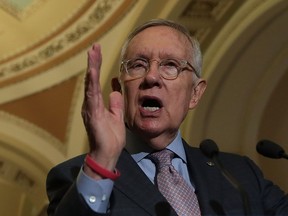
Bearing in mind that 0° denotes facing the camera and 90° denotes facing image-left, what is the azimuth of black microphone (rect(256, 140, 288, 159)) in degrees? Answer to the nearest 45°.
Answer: approximately 90°
